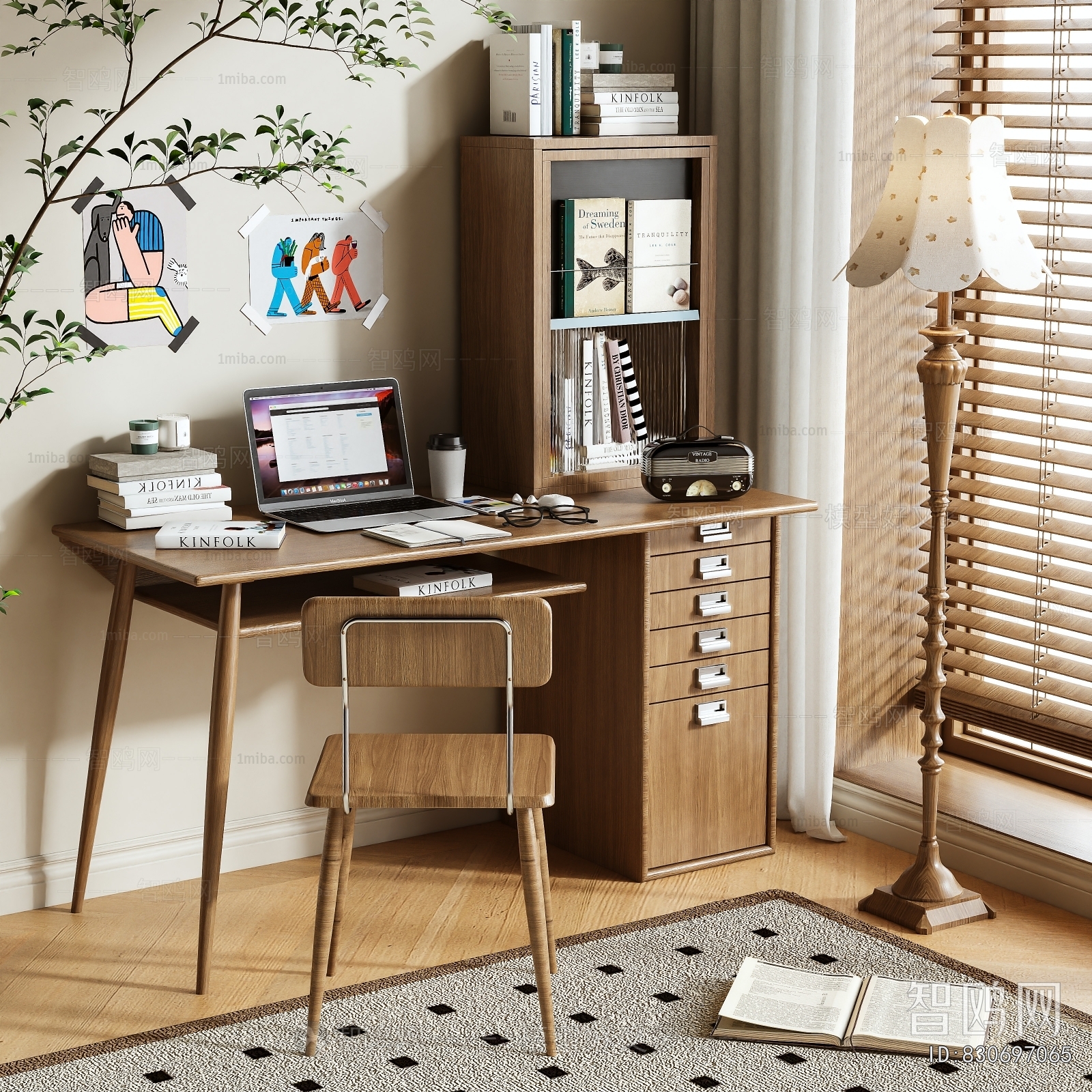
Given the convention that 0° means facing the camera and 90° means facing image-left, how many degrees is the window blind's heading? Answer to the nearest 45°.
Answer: approximately 45°

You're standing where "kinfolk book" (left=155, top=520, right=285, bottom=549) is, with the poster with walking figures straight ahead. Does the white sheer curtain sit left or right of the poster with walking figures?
right

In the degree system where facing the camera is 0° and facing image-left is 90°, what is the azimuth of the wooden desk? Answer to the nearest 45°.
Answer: approximately 315°

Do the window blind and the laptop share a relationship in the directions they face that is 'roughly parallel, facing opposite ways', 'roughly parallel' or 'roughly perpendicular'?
roughly perpendicular

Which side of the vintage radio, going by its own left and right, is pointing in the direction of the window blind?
left

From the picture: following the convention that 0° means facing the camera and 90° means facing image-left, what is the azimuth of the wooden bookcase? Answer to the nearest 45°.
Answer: approximately 315°

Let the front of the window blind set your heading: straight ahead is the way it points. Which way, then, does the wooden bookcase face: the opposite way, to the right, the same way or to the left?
to the left

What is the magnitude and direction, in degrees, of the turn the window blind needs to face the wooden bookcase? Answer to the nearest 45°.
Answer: approximately 45° to its right

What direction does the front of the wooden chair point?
away from the camera
